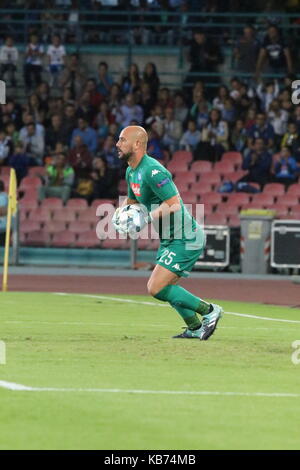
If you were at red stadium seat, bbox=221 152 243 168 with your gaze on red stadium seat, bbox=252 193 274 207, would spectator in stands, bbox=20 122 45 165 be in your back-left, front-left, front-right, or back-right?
back-right

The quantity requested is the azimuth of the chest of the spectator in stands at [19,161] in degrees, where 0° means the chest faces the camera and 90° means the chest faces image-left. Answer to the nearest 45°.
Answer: approximately 0°

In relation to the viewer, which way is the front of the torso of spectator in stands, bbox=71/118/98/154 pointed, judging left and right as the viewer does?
facing the viewer

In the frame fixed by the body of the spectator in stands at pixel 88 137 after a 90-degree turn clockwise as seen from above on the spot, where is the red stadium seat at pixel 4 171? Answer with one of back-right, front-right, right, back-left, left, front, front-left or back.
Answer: front

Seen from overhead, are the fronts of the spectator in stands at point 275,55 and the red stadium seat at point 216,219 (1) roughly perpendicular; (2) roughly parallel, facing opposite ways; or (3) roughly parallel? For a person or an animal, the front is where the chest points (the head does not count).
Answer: roughly parallel

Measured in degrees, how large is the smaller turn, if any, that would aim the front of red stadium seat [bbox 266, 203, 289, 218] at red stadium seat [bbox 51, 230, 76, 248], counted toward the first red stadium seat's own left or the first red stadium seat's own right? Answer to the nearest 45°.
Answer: approximately 90° to the first red stadium seat's own right

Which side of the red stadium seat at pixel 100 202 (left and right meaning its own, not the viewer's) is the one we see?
front

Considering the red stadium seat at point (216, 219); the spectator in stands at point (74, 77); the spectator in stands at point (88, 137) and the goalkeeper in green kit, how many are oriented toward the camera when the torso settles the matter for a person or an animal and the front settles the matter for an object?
3

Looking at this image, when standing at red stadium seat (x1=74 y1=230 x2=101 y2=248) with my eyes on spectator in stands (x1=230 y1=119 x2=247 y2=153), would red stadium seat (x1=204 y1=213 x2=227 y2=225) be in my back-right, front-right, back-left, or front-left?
front-right

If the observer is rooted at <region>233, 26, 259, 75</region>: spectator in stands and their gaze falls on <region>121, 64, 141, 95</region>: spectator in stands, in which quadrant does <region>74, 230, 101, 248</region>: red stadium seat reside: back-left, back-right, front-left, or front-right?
front-left

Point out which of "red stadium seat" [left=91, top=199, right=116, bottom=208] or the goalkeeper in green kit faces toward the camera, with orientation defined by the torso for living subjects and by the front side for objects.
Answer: the red stadium seat

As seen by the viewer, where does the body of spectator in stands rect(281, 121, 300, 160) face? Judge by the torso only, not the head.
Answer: toward the camera

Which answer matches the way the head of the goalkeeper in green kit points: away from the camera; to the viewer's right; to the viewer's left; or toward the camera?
to the viewer's left

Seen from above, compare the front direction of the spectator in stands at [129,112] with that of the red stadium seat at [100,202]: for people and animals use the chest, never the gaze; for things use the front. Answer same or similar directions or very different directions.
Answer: same or similar directions

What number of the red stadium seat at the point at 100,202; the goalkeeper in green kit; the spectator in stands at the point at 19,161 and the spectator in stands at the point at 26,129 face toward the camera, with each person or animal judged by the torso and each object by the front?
3

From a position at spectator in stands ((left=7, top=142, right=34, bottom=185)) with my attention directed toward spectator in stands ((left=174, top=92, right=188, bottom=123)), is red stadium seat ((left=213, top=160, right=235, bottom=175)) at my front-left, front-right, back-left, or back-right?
front-right
